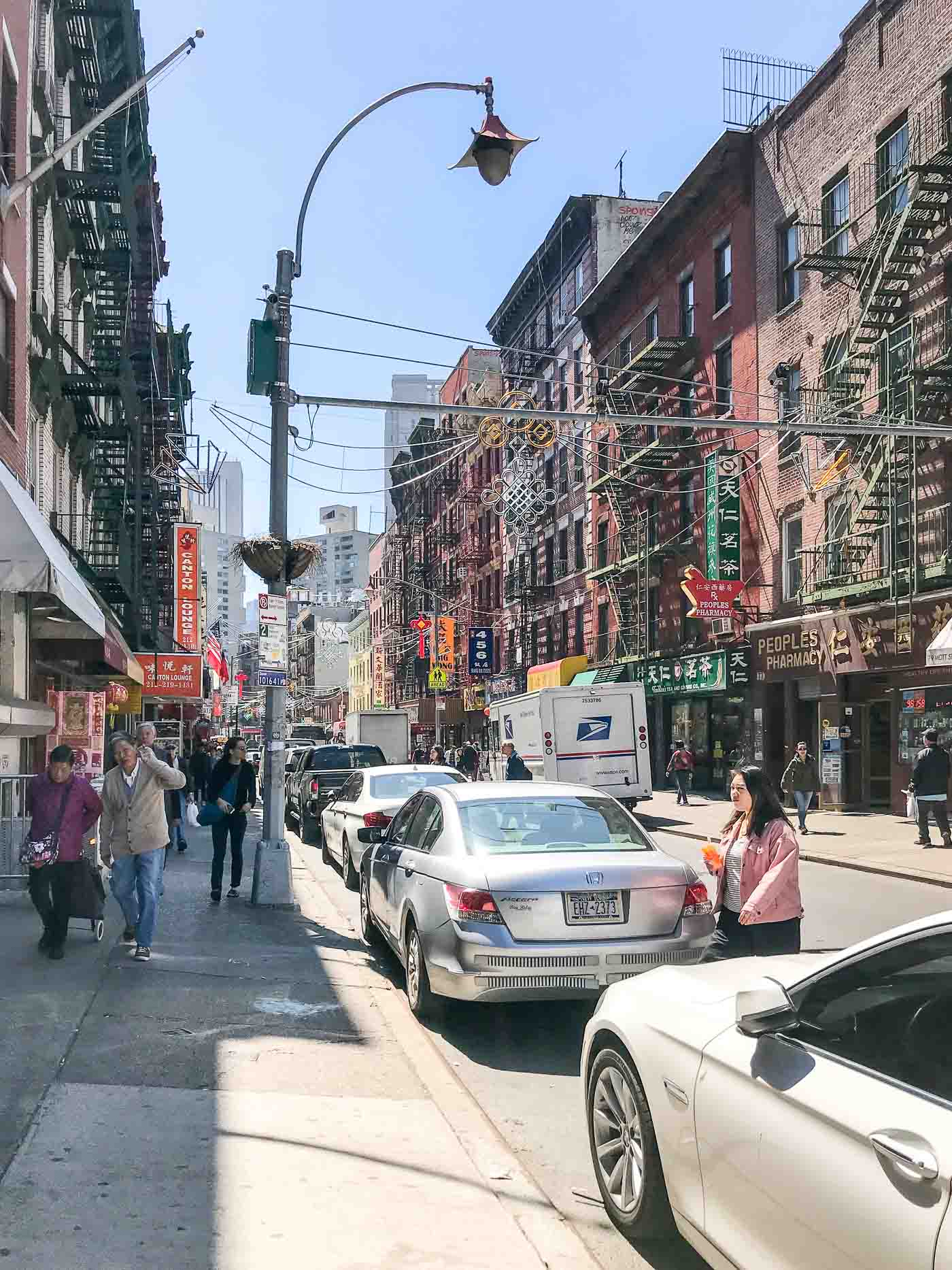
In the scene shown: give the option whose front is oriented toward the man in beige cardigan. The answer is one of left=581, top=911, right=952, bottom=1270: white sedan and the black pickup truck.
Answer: the white sedan

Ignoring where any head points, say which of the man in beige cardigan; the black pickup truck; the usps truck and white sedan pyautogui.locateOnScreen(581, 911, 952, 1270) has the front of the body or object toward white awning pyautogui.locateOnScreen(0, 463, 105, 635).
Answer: the white sedan

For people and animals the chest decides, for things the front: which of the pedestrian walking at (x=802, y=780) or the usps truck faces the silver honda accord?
the pedestrian walking

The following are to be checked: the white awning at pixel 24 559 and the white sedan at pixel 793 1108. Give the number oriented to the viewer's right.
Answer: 1

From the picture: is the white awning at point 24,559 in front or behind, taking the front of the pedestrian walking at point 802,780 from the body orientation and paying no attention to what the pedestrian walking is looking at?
in front

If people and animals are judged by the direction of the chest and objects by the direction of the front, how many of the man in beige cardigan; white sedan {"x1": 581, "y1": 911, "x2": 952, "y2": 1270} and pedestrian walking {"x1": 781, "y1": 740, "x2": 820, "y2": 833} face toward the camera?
2

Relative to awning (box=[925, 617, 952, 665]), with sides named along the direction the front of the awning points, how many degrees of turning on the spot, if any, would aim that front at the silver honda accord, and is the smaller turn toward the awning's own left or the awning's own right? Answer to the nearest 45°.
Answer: approximately 90° to the awning's own left

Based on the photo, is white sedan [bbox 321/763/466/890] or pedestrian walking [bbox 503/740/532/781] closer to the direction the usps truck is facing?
the pedestrian walking

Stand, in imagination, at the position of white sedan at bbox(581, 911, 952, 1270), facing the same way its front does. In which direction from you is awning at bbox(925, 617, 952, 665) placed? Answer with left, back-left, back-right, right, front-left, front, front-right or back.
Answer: front-right

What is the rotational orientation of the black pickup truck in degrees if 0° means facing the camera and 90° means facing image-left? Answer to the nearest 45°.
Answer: approximately 135°

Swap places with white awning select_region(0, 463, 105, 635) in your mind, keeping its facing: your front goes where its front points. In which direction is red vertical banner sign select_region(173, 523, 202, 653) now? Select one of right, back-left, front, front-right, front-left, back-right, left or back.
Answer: left

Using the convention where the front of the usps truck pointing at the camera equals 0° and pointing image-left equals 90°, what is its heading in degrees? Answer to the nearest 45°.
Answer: approximately 135°

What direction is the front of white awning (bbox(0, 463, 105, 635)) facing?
to the viewer's right

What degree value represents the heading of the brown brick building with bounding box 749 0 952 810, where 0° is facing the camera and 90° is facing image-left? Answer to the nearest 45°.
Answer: approximately 45°

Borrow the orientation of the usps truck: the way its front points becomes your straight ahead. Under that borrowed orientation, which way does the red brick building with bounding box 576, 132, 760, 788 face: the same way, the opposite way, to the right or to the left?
to the left
